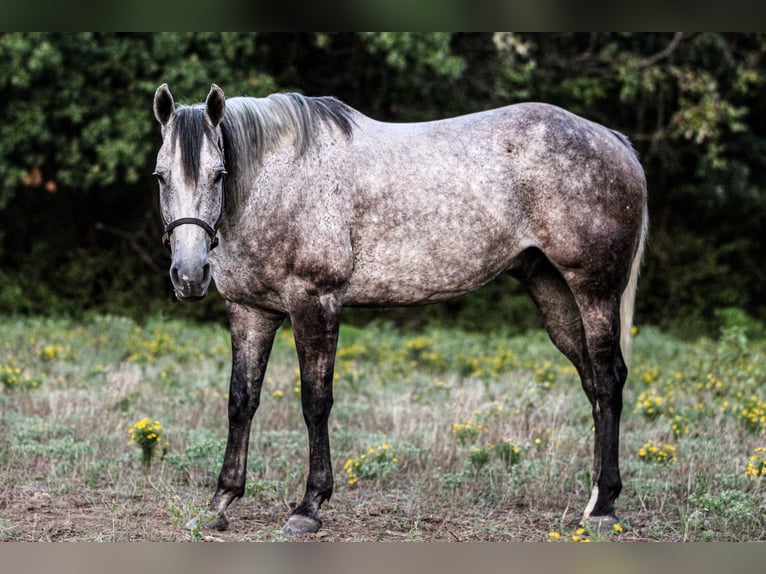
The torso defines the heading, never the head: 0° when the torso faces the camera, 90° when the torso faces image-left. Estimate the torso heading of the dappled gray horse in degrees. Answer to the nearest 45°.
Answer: approximately 90°
